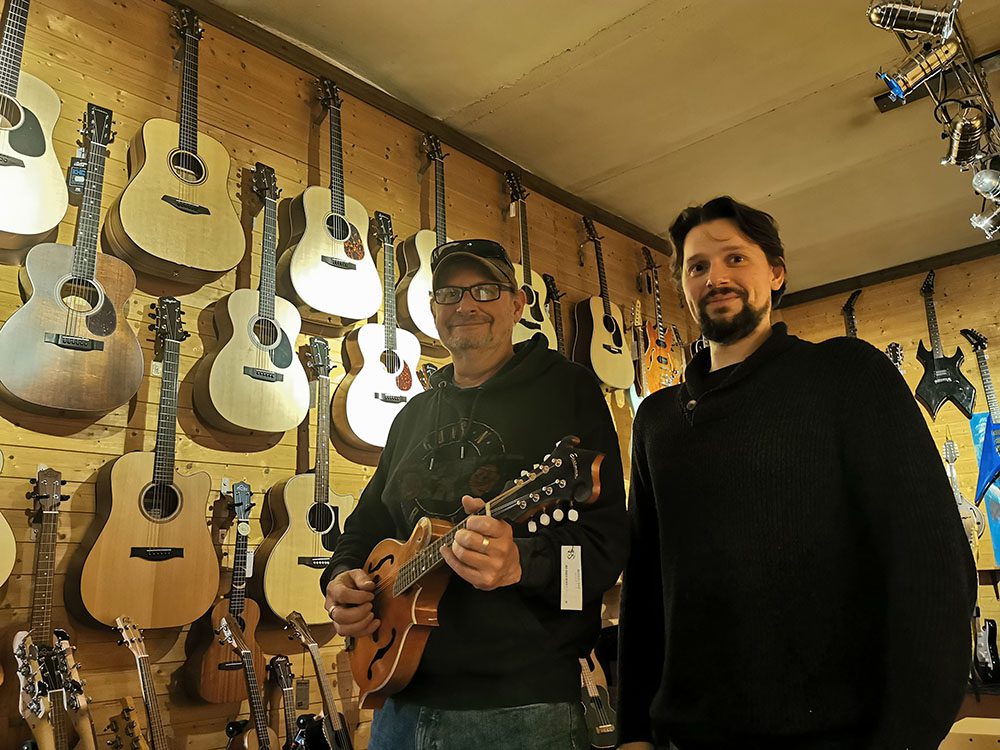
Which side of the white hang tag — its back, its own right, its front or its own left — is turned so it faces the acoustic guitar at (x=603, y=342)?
back

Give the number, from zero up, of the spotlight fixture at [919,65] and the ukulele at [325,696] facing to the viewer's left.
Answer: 1

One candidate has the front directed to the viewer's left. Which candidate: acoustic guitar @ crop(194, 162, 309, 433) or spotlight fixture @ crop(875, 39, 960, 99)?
the spotlight fixture

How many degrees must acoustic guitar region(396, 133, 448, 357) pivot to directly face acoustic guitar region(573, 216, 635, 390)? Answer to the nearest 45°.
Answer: approximately 90° to its left
